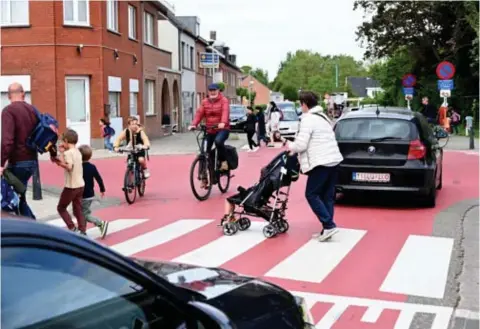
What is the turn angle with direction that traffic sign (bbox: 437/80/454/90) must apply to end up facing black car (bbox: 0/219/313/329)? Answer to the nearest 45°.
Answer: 0° — it already faces it

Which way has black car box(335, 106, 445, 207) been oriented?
away from the camera

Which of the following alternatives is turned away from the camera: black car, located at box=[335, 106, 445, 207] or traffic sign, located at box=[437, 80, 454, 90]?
the black car

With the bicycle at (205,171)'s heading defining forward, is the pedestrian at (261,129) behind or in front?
behind

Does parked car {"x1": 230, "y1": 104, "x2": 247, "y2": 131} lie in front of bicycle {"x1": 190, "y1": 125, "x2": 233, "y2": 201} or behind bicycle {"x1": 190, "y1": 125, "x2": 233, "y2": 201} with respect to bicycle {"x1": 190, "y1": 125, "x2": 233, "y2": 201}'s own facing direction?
behind

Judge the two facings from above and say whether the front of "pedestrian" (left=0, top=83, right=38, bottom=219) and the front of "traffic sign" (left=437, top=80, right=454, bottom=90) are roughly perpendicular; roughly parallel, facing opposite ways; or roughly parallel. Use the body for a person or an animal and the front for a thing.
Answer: roughly perpendicular

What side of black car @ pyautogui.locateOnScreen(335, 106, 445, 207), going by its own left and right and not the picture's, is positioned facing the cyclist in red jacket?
left
